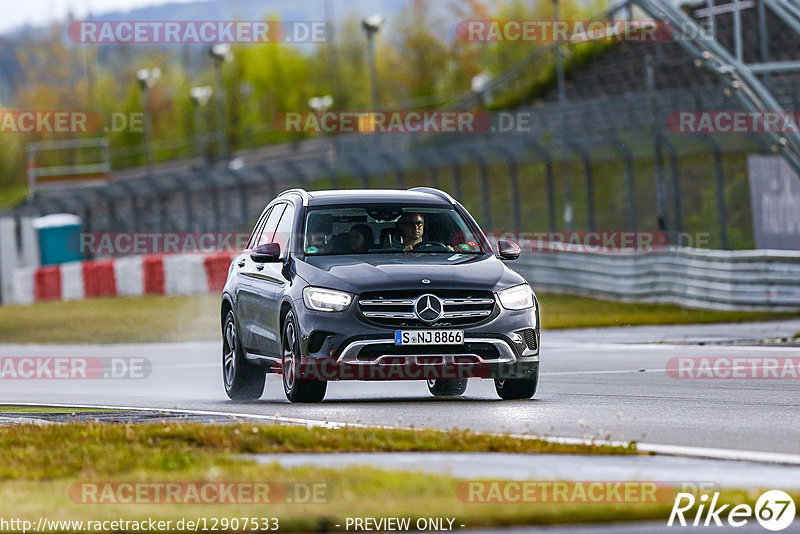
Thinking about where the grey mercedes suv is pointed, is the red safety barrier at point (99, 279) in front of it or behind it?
behind

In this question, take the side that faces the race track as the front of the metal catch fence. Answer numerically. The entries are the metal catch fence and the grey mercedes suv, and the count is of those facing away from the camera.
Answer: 0

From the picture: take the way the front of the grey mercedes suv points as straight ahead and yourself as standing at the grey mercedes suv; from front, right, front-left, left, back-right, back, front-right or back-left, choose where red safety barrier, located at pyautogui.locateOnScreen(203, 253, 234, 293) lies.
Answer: back

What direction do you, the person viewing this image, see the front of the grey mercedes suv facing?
facing the viewer

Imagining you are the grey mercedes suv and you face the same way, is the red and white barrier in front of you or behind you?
behind

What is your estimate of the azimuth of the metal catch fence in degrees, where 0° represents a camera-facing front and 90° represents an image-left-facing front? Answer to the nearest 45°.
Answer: approximately 45°

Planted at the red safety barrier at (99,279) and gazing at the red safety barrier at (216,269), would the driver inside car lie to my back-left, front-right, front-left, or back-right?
front-right
